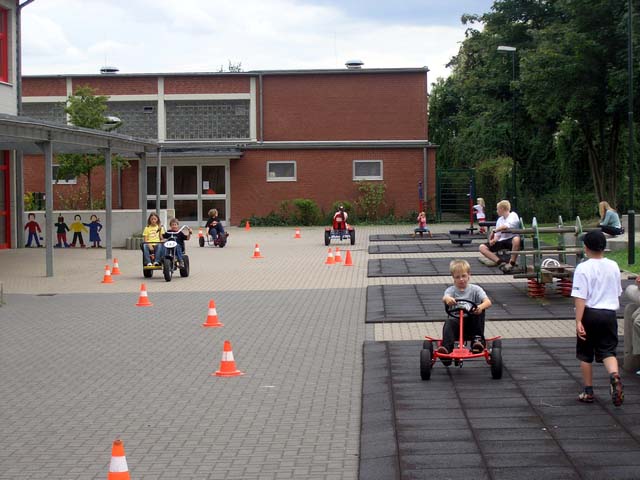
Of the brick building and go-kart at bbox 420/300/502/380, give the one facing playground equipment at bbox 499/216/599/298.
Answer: the brick building

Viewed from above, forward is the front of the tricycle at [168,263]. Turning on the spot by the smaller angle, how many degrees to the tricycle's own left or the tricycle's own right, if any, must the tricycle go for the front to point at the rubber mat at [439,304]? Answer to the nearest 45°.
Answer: approximately 45° to the tricycle's own left

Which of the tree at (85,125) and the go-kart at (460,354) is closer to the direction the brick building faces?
the go-kart

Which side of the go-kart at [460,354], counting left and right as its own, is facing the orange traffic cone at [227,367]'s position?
right

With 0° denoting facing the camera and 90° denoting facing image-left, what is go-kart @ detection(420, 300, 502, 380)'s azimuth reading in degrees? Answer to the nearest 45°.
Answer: approximately 0°

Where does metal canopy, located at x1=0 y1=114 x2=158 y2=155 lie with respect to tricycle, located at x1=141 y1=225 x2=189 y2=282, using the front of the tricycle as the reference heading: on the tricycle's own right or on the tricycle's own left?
on the tricycle's own right

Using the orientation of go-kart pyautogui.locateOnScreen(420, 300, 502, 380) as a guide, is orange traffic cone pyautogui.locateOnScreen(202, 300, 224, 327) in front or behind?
behind

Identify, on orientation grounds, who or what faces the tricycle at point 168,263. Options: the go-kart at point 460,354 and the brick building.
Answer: the brick building

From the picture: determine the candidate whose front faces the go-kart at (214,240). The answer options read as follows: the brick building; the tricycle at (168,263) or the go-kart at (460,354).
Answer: the brick building

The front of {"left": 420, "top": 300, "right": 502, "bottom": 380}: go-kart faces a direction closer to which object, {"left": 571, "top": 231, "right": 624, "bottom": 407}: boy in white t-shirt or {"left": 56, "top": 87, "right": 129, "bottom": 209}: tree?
the boy in white t-shirt

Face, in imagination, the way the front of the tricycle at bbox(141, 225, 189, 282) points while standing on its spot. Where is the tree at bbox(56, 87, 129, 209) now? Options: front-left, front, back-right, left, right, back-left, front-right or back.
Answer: back

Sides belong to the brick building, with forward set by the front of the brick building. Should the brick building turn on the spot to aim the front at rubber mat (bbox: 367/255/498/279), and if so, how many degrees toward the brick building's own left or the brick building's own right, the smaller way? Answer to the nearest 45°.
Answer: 0° — it already faces it

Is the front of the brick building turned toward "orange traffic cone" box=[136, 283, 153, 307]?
yes
